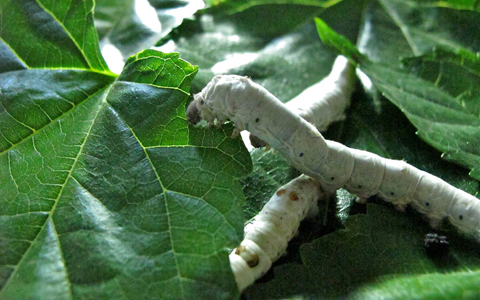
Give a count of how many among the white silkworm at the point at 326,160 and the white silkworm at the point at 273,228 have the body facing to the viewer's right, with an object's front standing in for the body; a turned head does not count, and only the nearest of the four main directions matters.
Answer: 0

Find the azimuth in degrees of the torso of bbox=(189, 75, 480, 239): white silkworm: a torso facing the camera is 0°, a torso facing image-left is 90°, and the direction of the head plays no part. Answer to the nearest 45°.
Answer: approximately 90°

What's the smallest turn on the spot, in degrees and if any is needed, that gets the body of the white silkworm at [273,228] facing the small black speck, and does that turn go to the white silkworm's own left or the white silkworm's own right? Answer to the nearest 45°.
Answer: approximately 135° to the white silkworm's own left

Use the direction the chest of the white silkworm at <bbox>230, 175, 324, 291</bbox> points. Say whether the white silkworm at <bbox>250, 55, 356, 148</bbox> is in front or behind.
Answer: behind

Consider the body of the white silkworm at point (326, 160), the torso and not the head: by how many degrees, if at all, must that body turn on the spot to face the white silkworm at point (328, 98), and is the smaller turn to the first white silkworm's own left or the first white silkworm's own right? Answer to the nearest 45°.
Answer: approximately 90° to the first white silkworm's own right

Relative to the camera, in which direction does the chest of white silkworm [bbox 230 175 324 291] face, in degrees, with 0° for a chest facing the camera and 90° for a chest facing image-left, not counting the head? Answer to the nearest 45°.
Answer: approximately 45°
